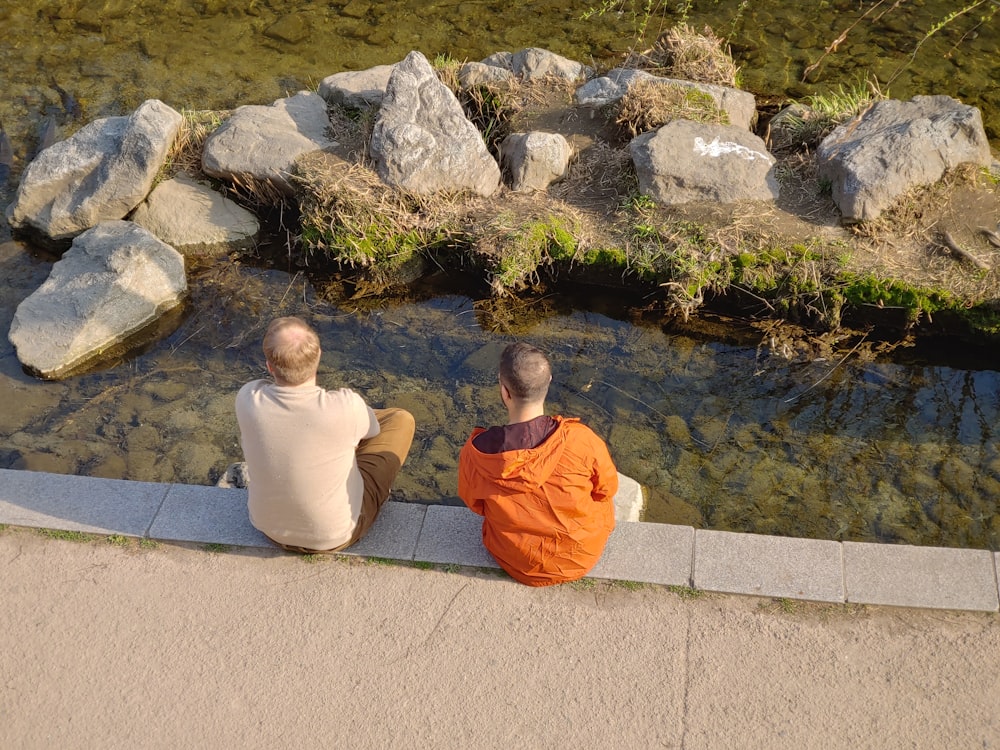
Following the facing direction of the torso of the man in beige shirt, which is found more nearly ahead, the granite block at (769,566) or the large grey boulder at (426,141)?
the large grey boulder

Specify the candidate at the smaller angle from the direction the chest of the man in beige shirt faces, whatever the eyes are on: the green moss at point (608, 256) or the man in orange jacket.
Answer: the green moss

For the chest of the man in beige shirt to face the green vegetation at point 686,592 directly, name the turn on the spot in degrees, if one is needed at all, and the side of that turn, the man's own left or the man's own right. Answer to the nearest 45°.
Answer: approximately 90° to the man's own right

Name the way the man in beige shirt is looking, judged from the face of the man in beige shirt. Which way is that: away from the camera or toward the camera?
away from the camera

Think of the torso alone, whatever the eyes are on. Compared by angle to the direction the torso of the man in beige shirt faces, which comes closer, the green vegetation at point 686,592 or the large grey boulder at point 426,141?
the large grey boulder

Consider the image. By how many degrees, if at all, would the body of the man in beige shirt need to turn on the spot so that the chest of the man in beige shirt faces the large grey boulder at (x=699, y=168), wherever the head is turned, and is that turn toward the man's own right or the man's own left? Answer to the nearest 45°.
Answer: approximately 45° to the man's own right

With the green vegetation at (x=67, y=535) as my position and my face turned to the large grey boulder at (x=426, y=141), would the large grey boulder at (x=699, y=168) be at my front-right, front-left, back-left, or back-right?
front-right

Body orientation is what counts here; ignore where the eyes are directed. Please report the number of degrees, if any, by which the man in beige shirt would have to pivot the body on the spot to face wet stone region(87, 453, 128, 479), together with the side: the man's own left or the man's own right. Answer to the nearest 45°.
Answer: approximately 45° to the man's own left

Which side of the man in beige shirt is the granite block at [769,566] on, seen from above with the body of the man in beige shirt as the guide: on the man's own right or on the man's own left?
on the man's own right

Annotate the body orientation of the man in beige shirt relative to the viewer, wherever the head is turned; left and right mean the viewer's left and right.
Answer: facing away from the viewer

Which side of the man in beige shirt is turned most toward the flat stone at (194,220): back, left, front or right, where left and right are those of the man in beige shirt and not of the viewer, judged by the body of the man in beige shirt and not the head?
front

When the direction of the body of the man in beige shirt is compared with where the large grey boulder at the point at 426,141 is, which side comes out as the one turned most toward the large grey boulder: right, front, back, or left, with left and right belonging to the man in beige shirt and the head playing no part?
front

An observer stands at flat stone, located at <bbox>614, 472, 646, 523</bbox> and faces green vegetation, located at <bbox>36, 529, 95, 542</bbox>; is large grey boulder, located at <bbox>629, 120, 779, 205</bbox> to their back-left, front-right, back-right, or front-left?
back-right

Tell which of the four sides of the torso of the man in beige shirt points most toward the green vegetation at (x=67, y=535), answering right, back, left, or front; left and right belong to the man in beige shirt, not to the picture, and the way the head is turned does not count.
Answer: left

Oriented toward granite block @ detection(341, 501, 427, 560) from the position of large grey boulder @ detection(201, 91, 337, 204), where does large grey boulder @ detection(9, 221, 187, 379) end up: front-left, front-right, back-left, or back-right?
front-right

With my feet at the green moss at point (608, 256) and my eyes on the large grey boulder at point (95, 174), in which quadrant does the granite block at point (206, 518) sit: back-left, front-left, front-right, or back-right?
front-left

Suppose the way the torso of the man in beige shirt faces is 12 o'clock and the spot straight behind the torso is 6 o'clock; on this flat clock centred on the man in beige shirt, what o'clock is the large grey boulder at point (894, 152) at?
The large grey boulder is roughly at 2 o'clock from the man in beige shirt.

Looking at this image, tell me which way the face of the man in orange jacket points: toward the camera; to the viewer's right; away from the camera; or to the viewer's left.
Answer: away from the camera

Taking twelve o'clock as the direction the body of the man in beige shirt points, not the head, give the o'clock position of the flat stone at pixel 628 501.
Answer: The flat stone is roughly at 3 o'clock from the man in beige shirt.
